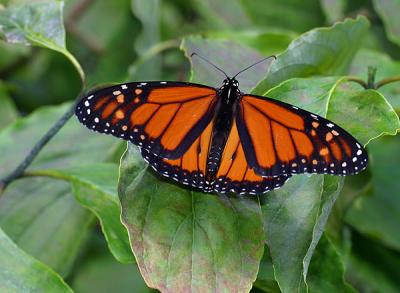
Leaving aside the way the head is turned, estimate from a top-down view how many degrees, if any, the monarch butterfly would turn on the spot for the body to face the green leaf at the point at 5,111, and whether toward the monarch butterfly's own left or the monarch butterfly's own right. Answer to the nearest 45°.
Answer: approximately 45° to the monarch butterfly's own left

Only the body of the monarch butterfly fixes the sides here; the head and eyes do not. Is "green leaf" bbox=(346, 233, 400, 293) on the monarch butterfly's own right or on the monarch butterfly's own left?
on the monarch butterfly's own right

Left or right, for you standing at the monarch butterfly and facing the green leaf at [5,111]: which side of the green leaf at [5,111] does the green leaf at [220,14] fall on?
right

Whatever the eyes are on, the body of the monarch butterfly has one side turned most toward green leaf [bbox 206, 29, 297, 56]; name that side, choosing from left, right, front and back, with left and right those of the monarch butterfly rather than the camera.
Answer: front

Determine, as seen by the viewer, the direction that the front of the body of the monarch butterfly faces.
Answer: away from the camera

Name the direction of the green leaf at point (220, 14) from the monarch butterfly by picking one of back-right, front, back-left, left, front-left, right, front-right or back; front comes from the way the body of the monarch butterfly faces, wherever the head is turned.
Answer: front
